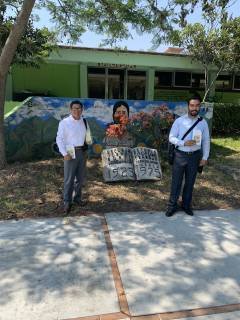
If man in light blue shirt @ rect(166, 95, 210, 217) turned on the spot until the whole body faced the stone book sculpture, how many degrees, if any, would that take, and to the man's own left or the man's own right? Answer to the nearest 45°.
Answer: approximately 135° to the man's own right

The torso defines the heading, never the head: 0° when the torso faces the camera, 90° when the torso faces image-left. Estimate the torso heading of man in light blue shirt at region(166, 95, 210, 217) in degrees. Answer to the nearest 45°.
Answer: approximately 0°

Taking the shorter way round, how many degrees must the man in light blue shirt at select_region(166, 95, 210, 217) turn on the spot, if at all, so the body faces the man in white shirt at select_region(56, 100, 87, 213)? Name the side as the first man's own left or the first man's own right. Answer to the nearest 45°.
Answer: approximately 90° to the first man's own right

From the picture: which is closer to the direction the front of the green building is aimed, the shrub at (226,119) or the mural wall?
the mural wall

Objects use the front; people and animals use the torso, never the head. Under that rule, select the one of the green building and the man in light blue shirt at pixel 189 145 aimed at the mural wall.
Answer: the green building

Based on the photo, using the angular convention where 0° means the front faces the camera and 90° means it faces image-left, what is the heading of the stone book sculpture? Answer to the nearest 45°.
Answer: approximately 0°

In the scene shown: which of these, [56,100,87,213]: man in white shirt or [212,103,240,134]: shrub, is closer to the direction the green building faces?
the man in white shirt

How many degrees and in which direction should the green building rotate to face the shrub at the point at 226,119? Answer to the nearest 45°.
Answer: approximately 45° to its left

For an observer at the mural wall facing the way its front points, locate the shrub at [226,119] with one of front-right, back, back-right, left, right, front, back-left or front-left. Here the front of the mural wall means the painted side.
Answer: back-left

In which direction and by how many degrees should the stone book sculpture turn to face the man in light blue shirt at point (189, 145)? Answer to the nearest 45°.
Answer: approximately 45° to its left
